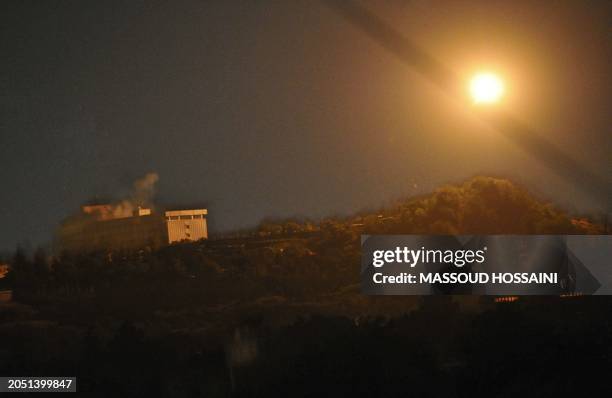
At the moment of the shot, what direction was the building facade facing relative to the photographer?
facing the viewer
